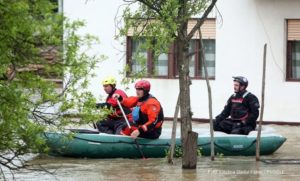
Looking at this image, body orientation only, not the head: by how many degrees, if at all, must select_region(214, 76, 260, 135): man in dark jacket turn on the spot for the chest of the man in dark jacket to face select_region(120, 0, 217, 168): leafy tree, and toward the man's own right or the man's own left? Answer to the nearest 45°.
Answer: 0° — they already face it

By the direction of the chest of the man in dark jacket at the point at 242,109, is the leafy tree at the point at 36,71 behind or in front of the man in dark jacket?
in front

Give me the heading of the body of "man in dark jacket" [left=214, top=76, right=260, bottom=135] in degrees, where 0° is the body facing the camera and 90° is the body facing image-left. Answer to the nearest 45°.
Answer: approximately 45°
